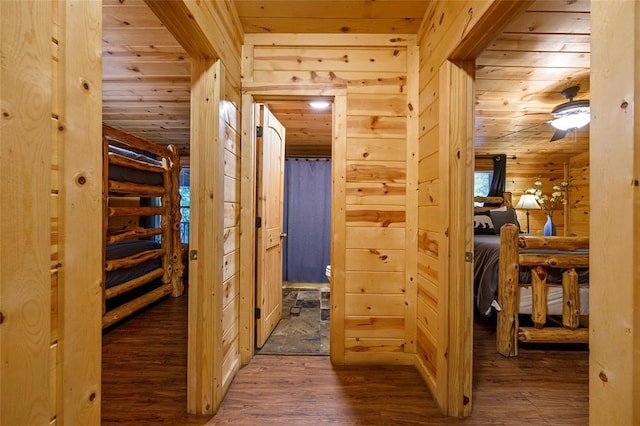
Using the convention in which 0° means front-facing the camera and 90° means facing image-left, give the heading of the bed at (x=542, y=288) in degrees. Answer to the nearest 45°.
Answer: approximately 0°

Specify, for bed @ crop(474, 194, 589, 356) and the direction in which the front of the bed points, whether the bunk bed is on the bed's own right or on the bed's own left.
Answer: on the bed's own right

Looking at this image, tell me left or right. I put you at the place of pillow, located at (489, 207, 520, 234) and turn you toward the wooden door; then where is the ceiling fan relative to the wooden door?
left

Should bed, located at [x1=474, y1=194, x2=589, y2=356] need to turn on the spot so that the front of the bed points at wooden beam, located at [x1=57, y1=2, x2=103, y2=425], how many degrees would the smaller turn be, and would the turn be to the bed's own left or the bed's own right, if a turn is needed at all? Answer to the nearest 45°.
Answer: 0° — it already faces it

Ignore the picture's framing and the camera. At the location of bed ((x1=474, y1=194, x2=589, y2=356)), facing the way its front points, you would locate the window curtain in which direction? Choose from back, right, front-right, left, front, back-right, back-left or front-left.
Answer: back

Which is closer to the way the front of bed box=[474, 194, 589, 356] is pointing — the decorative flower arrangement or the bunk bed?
the bunk bed

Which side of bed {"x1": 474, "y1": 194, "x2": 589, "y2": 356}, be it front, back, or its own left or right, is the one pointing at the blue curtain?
right

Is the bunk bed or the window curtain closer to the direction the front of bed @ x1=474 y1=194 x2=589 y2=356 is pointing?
the bunk bed

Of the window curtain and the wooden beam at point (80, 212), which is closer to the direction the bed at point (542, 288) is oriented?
the wooden beam
